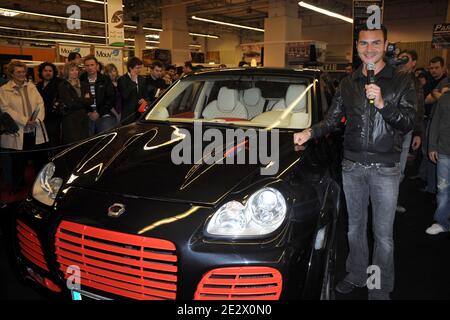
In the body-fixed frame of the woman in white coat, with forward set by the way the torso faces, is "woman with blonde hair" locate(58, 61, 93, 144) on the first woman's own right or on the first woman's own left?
on the first woman's own left

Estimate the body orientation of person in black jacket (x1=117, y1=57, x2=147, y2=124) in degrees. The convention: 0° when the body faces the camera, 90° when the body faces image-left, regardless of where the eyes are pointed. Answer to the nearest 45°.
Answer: approximately 315°

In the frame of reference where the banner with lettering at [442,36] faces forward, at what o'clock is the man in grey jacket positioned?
The man in grey jacket is roughly at 12 o'clock from the banner with lettering.

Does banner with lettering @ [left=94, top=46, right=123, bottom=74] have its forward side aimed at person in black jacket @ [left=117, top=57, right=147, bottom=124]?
yes

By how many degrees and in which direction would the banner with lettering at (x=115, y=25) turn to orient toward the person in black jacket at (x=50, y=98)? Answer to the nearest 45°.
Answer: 0° — it already faces them

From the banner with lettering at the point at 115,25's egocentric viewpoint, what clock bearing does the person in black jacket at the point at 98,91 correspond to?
The person in black jacket is roughly at 12 o'clock from the banner with lettering.

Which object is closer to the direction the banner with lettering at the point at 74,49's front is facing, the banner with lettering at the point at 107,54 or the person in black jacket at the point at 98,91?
the person in black jacket

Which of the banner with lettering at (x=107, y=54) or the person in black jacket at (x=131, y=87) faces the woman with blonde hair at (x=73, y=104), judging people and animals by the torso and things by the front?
the banner with lettering

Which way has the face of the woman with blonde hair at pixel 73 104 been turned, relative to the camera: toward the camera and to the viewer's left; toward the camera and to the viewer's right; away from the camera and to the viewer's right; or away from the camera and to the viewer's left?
toward the camera and to the viewer's right

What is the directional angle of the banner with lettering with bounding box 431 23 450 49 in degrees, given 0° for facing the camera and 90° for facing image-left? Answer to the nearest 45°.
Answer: approximately 0°

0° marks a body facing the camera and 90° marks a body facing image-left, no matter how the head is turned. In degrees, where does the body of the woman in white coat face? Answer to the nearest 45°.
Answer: approximately 315°
